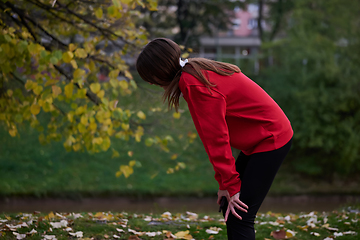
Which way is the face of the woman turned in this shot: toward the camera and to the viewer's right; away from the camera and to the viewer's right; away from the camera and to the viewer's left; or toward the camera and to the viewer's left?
away from the camera and to the viewer's left

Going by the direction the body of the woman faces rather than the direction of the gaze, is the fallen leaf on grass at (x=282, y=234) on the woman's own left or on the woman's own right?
on the woman's own right

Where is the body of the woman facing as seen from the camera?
to the viewer's left

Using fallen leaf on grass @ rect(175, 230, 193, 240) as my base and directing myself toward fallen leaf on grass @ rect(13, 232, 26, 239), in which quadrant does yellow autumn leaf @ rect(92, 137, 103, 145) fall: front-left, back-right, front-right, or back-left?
front-right

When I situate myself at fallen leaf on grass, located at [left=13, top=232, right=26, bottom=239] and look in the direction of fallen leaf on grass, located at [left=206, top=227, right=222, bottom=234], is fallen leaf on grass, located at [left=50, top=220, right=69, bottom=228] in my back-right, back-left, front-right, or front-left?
front-left

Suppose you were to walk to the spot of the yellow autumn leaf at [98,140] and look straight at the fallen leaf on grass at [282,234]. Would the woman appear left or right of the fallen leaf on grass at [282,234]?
right

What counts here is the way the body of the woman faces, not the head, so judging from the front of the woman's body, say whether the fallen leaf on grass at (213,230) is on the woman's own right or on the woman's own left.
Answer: on the woman's own right

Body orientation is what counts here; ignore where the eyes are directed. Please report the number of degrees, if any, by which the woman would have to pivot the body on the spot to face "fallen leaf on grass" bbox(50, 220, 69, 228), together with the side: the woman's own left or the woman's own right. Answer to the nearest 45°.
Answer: approximately 45° to the woman's own right
